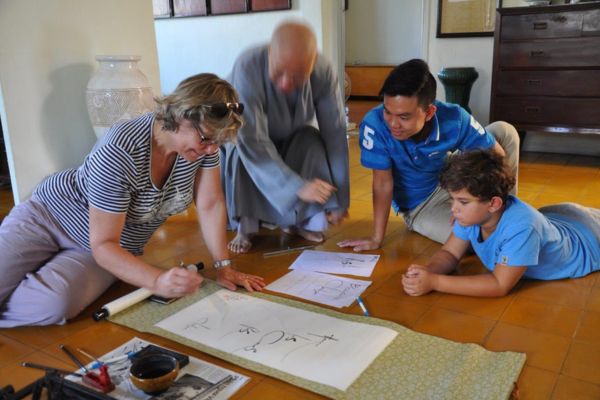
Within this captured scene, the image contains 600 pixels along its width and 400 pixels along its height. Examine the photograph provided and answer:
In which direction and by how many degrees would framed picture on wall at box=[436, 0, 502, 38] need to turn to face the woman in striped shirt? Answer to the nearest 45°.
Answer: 0° — it already faces them

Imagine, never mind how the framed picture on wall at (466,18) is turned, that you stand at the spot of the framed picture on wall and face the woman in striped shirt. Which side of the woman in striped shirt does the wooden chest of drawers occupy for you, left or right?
left

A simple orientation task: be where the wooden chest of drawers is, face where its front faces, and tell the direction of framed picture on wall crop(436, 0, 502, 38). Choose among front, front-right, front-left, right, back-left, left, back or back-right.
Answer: back-right

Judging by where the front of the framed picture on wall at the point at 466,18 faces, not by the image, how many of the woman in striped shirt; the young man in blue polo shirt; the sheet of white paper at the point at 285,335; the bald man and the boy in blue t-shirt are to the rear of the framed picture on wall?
0

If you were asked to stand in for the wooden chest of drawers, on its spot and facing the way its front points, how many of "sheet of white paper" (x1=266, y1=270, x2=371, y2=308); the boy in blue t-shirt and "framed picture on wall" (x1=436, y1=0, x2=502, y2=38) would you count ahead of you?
2

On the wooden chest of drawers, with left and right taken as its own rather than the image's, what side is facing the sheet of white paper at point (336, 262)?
front

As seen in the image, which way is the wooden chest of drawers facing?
toward the camera

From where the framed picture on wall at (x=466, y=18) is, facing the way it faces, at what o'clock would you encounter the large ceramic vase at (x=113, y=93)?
The large ceramic vase is roughly at 1 o'clock from the framed picture on wall.

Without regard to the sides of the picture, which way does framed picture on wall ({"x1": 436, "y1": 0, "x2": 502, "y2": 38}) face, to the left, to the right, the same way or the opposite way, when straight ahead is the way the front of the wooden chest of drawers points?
the same way

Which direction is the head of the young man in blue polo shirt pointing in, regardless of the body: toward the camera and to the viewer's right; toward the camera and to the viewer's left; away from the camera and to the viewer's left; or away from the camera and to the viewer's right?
toward the camera and to the viewer's left

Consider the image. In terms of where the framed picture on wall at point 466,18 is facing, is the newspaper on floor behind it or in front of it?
in front

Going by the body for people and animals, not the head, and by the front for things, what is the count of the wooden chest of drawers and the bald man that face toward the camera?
2

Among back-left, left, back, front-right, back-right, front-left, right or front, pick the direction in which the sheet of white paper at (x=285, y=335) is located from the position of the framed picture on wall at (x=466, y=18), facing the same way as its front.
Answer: front

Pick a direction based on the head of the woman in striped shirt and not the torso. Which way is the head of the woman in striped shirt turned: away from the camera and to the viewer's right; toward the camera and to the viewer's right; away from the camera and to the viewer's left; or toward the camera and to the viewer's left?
toward the camera and to the viewer's right

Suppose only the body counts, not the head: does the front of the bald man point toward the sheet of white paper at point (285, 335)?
yes

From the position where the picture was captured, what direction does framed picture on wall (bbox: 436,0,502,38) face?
facing the viewer
